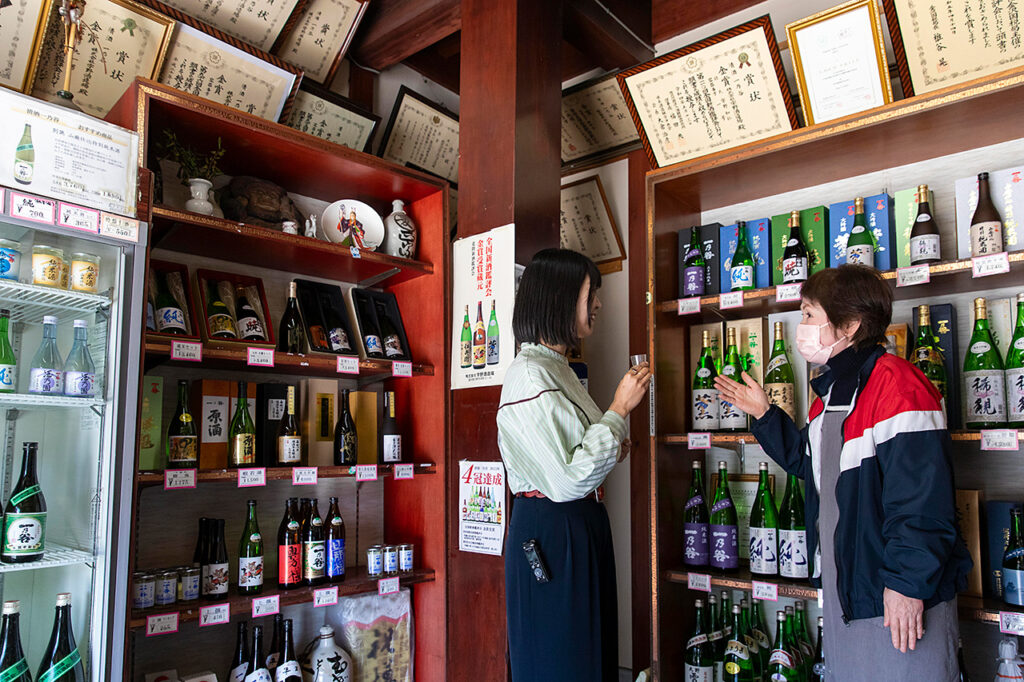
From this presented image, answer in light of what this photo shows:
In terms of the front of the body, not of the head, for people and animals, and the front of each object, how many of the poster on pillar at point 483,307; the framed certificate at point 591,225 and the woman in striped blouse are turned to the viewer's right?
1

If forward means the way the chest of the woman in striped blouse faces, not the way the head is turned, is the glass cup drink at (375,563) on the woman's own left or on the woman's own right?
on the woman's own left

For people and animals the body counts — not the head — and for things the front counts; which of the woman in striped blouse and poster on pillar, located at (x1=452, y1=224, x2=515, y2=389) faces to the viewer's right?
the woman in striped blouse

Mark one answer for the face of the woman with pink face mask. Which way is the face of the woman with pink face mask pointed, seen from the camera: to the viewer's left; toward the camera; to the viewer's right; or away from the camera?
to the viewer's left

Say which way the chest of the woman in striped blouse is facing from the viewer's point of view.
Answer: to the viewer's right

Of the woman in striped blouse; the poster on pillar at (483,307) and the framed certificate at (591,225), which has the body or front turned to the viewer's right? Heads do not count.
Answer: the woman in striped blouse

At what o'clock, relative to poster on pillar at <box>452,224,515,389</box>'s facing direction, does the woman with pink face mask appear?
The woman with pink face mask is roughly at 9 o'clock from the poster on pillar.

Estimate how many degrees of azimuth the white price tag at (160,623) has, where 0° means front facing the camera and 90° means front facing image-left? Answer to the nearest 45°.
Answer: approximately 315°

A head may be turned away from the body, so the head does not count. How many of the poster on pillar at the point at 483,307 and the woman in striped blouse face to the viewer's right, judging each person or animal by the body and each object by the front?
1

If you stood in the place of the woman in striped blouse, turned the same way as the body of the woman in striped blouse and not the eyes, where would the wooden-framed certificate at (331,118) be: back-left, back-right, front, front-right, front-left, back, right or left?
back-left

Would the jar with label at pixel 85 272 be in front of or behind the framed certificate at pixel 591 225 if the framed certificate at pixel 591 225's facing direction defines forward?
in front
